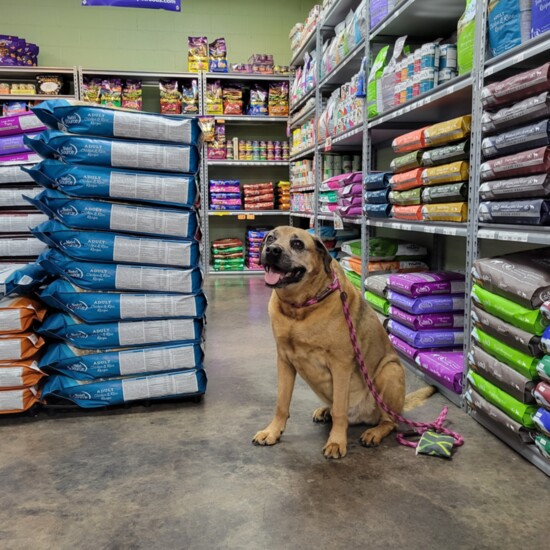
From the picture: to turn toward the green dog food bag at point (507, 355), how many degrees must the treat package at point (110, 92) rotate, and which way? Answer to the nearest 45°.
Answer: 0° — it already faces it

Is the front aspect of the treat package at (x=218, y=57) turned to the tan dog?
yes

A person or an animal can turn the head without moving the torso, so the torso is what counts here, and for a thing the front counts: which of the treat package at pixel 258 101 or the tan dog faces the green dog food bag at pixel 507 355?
the treat package

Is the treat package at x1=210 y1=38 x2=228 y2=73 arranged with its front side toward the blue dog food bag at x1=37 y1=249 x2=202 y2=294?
yes
